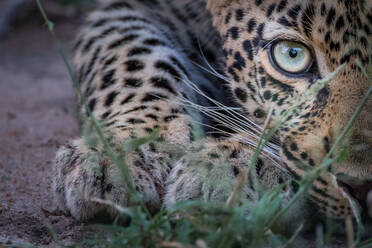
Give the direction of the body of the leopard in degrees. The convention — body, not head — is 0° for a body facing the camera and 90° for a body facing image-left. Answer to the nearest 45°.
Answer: approximately 0°
